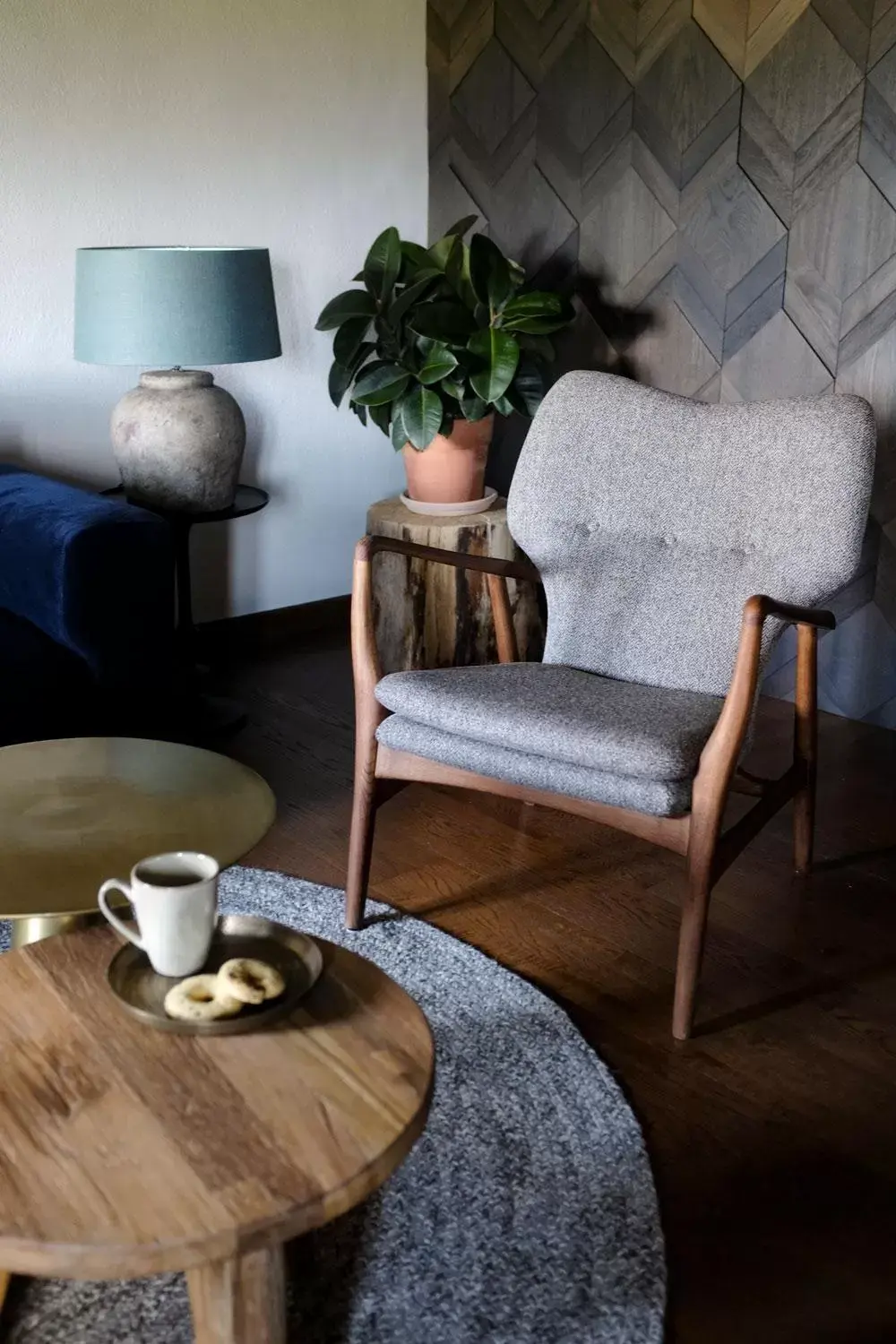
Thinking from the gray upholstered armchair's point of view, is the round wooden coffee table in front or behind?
in front

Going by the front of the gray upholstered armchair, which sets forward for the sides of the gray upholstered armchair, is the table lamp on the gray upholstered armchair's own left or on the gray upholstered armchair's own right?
on the gray upholstered armchair's own right

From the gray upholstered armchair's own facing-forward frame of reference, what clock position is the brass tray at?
The brass tray is roughly at 11 o'clock from the gray upholstered armchair.

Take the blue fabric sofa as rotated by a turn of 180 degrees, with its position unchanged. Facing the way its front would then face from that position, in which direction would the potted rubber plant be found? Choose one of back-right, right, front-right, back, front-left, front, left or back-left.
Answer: right

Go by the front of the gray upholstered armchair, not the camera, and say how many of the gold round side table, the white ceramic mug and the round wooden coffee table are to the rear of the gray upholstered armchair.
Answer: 0

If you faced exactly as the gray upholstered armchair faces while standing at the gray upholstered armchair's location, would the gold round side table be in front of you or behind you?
in front

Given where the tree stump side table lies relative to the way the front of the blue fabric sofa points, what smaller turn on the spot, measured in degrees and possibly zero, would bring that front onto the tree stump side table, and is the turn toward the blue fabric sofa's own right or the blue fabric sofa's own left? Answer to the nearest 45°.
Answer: approximately 45° to the blue fabric sofa's own left

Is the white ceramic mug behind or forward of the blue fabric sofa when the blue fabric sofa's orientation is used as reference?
forward

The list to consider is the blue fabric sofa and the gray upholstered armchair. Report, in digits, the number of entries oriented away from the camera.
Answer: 0

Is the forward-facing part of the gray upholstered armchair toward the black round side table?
no

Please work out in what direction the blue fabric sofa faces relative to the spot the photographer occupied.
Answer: facing the viewer and to the right of the viewer

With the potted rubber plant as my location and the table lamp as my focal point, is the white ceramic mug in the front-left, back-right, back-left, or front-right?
front-left

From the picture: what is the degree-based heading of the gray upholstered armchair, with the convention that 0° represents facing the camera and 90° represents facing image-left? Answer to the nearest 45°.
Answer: approximately 45°

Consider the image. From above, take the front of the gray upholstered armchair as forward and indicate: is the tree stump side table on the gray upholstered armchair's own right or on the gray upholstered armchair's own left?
on the gray upholstered armchair's own right

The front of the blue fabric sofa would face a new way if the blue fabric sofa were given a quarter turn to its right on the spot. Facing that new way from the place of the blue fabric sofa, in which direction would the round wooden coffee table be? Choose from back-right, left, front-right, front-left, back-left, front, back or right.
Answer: front-left
